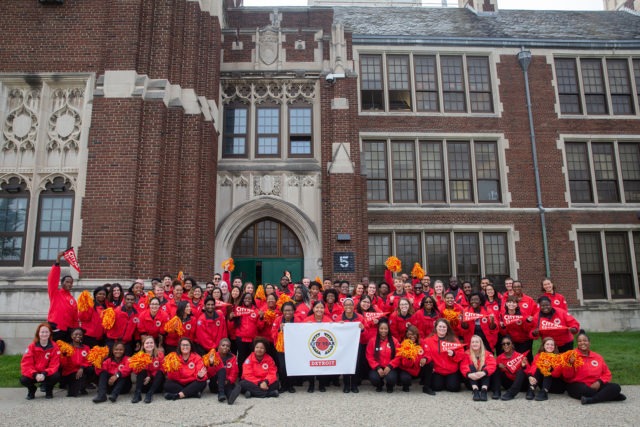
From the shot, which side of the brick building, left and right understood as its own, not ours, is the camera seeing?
front
